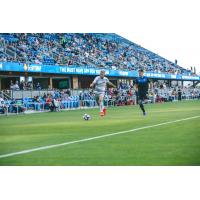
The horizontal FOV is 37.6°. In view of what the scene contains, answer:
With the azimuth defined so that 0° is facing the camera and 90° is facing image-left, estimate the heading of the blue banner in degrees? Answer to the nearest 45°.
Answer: approximately 315°
